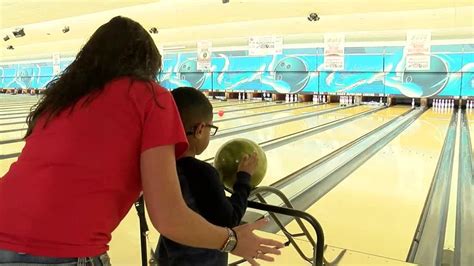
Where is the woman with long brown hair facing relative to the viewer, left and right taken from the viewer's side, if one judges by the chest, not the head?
facing away from the viewer and to the right of the viewer

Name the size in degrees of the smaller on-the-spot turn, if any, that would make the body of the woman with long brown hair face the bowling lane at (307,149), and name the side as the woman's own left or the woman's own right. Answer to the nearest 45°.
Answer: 0° — they already face it

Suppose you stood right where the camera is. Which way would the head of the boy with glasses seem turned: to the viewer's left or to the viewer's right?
to the viewer's right

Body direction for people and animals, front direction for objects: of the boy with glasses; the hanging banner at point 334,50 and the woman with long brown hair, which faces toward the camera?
the hanging banner

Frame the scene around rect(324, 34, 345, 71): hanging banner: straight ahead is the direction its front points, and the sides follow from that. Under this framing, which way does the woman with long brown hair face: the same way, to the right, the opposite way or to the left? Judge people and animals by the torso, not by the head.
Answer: the opposite way

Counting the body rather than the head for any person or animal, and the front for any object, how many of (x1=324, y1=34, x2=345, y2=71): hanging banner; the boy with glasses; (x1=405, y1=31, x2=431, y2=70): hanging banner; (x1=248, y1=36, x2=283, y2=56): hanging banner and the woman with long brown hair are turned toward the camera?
3

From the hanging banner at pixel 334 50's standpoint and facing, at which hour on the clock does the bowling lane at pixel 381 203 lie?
The bowling lane is roughly at 12 o'clock from the hanging banner.

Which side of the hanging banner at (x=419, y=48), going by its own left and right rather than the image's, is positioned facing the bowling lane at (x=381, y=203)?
front

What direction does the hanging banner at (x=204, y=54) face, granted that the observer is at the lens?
facing the viewer

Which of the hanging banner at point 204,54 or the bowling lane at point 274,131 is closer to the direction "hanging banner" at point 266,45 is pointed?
the bowling lane

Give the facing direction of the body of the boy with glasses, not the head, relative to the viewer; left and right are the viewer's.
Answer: facing away from the viewer and to the right of the viewer

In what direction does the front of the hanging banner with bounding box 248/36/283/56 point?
toward the camera

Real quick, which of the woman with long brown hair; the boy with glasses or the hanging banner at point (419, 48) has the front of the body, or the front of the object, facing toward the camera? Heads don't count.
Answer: the hanging banner

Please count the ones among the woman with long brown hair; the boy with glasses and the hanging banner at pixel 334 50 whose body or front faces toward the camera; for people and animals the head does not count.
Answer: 1

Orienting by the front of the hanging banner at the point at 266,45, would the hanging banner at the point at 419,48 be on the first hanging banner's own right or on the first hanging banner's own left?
on the first hanging banner's own left

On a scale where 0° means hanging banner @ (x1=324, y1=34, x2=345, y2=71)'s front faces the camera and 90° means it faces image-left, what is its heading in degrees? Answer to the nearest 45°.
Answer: approximately 0°
